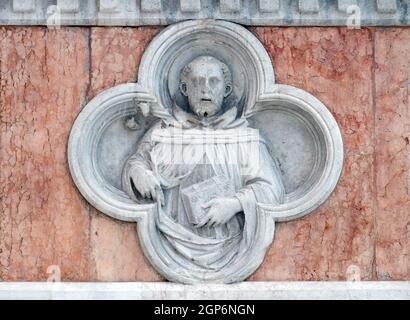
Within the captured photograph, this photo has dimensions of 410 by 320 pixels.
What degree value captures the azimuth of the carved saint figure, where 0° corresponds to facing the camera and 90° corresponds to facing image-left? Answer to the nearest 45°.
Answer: approximately 0°
